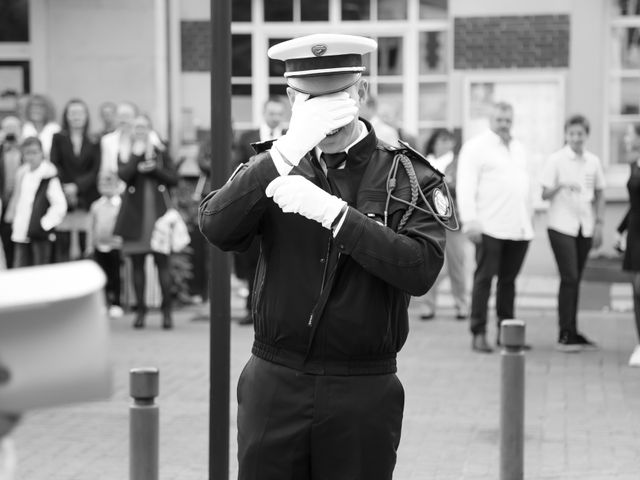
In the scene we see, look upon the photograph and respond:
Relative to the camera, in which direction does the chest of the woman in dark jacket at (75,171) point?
toward the camera

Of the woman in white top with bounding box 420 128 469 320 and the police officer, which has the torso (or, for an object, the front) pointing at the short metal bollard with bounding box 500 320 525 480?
the woman in white top

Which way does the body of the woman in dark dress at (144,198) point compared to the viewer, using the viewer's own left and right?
facing the viewer

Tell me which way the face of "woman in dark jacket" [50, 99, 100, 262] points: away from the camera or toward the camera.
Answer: toward the camera

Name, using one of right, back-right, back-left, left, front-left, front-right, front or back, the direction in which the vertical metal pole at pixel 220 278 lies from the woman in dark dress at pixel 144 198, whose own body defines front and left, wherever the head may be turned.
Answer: front

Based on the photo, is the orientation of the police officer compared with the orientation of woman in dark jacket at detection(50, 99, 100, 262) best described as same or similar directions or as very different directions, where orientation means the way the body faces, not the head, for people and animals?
same or similar directions

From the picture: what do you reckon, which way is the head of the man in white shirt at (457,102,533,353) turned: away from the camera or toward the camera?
toward the camera

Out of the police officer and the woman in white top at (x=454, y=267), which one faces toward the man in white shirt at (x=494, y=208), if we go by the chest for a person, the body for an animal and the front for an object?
the woman in white top

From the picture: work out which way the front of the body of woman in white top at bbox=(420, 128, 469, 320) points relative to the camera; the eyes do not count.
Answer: toward the camera

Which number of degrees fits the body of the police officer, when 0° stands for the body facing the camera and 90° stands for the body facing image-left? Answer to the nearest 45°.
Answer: approximately 0°

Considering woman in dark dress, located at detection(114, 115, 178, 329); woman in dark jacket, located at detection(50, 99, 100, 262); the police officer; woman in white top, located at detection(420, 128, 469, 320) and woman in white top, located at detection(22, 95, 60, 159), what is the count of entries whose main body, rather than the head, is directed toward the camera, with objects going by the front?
5

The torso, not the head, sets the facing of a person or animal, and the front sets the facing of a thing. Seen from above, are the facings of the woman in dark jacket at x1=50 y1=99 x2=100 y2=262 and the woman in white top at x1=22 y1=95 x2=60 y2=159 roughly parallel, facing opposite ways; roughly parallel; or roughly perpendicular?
roughly parallel

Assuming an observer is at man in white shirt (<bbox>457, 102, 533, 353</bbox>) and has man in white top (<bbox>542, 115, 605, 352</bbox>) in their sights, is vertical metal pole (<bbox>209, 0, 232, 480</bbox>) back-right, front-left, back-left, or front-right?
back-right
